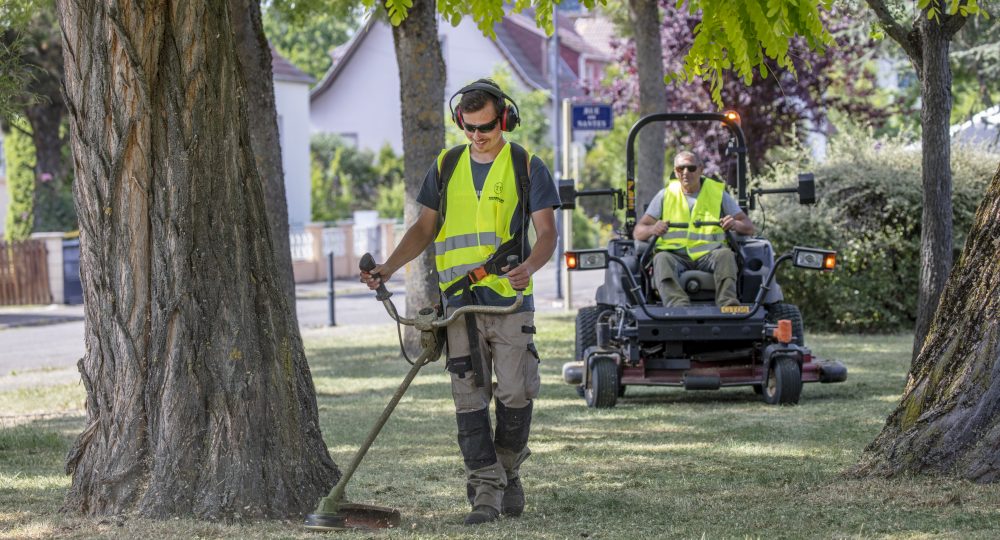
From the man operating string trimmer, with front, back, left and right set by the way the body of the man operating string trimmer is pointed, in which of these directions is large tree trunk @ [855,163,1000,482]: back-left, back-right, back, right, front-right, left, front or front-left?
left

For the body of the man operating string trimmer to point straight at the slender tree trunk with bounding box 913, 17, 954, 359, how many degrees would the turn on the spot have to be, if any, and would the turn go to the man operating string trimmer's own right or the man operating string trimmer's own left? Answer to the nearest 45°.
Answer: approximately 135° to the man operating string trimmer's own left

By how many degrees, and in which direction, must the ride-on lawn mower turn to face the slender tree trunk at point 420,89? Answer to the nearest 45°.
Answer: approximately 135° to its right

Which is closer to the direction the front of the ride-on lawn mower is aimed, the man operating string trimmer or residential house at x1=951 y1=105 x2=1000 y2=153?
the man operating string trimmer

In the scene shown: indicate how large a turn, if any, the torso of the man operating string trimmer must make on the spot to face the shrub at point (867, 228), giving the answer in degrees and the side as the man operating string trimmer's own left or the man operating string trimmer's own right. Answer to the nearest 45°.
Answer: approximately 135° to the man operating string trimmer's own left

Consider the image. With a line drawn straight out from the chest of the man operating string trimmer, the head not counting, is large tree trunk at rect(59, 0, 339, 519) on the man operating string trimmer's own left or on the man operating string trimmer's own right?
on the man operating string trimmer's own right

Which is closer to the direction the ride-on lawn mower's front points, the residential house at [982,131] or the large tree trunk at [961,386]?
the large tree trunk

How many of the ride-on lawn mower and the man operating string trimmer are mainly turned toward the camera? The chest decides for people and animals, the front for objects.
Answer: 2

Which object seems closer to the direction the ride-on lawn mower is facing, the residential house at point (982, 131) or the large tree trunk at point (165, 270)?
the large tree trunk

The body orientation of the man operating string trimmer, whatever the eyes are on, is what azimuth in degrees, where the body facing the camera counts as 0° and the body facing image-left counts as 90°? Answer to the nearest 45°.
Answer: approximately 0°
